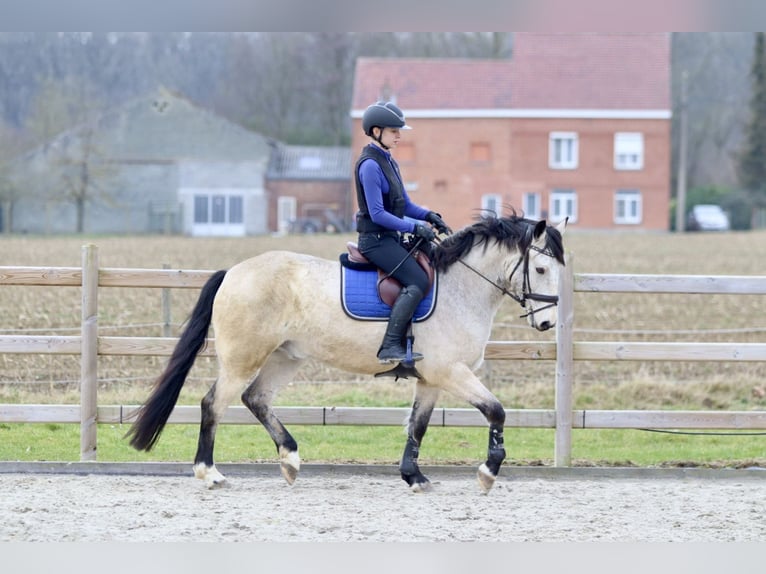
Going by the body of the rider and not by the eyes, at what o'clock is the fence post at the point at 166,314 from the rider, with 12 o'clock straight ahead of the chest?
The fence post is roughly at 8 o'clock from the rider.

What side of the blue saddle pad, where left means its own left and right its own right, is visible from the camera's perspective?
right

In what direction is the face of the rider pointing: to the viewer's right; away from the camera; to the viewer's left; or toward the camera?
to the viewer's right

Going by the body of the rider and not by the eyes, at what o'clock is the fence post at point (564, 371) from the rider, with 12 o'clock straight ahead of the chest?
The fence post is roughly at 11 o'clock from the rider.

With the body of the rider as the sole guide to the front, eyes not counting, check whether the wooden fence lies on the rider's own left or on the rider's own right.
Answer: on the rider's own left

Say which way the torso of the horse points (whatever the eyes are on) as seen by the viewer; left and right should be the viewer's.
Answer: facing to the right of the viewer

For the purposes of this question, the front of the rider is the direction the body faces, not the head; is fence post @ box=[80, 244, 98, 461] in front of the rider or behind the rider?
behind

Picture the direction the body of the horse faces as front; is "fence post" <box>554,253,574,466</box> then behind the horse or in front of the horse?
in front

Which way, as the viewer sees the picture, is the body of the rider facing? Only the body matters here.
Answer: to the viewer's right
